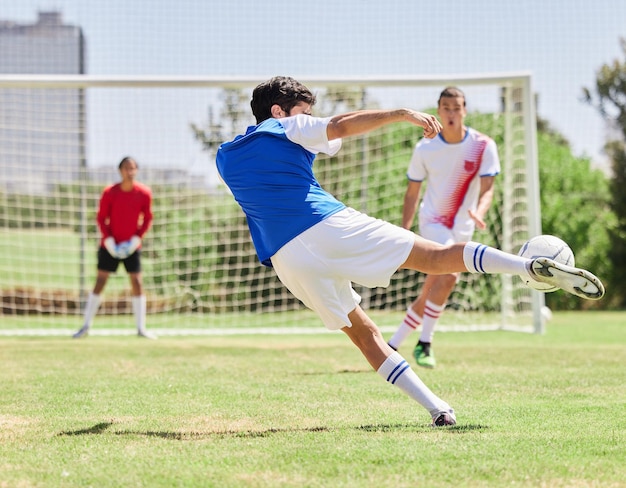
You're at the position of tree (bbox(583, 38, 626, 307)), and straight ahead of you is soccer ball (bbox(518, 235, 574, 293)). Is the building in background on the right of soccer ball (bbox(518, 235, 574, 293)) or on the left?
right

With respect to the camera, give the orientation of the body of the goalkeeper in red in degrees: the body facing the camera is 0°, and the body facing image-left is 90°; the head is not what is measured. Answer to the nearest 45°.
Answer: approximately 0°

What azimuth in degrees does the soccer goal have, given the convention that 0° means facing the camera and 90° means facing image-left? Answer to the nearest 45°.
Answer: approximately 0°

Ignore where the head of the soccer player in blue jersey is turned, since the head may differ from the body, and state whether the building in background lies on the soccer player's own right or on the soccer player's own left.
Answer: on the soccer player's own left

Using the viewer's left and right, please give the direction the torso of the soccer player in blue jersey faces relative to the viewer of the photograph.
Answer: facing away from the viewer and to the right of the viewer

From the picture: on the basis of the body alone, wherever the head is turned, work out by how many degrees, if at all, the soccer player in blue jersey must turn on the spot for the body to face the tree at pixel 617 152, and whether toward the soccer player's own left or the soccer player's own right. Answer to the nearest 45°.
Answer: approximately 45° to the soccer player's own left

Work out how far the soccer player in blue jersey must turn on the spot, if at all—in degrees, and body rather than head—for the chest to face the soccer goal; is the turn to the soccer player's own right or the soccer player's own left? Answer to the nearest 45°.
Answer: approximately 45° to the soccer player's own left
